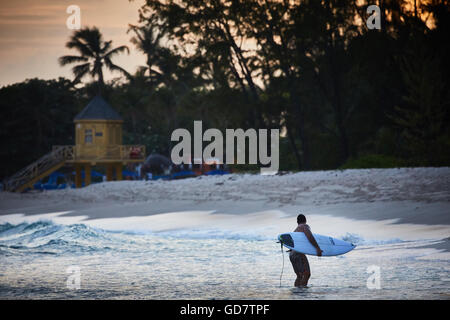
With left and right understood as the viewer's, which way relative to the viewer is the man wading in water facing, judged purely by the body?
facing to the right of the viewer

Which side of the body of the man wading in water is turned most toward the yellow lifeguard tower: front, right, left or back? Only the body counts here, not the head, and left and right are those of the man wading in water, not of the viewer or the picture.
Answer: left
